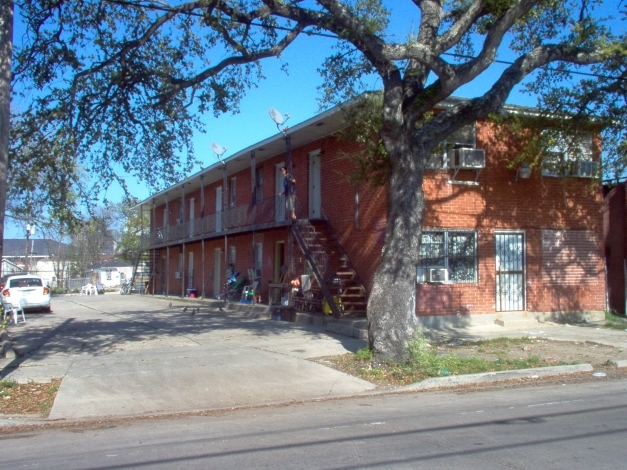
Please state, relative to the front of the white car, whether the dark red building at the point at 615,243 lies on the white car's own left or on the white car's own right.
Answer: on the white car's own right

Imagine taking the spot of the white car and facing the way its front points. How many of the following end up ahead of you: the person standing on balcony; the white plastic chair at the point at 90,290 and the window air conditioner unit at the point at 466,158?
1

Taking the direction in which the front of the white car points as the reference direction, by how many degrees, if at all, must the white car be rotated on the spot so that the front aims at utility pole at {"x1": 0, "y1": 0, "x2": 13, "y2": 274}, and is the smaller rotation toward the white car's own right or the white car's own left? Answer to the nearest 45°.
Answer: approximately 180°

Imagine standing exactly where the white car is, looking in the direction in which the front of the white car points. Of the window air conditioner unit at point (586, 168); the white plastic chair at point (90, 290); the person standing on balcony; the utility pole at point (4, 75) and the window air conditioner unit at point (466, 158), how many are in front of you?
1

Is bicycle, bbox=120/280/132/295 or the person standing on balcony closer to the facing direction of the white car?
the bicycle

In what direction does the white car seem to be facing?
away from the camera

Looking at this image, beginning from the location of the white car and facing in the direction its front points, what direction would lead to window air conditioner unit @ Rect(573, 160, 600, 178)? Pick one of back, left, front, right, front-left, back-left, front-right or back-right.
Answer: back-right

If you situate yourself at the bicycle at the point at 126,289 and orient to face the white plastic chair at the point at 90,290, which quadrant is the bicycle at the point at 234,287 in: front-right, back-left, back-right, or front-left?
back-left

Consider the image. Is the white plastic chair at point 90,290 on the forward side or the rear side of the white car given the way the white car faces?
on the forward side

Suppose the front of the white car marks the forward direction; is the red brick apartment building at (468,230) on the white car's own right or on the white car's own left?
on the white car's own right

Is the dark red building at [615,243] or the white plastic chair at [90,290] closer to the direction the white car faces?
the white plastic chair

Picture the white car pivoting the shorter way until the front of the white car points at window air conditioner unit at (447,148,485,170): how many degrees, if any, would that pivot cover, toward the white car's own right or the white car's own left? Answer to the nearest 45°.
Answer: approximately 135° to the white car's own right

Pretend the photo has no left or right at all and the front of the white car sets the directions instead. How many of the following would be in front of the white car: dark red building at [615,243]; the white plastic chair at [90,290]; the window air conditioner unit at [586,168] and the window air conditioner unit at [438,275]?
1

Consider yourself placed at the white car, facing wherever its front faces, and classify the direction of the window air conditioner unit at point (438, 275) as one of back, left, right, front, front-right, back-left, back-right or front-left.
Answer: back-right
